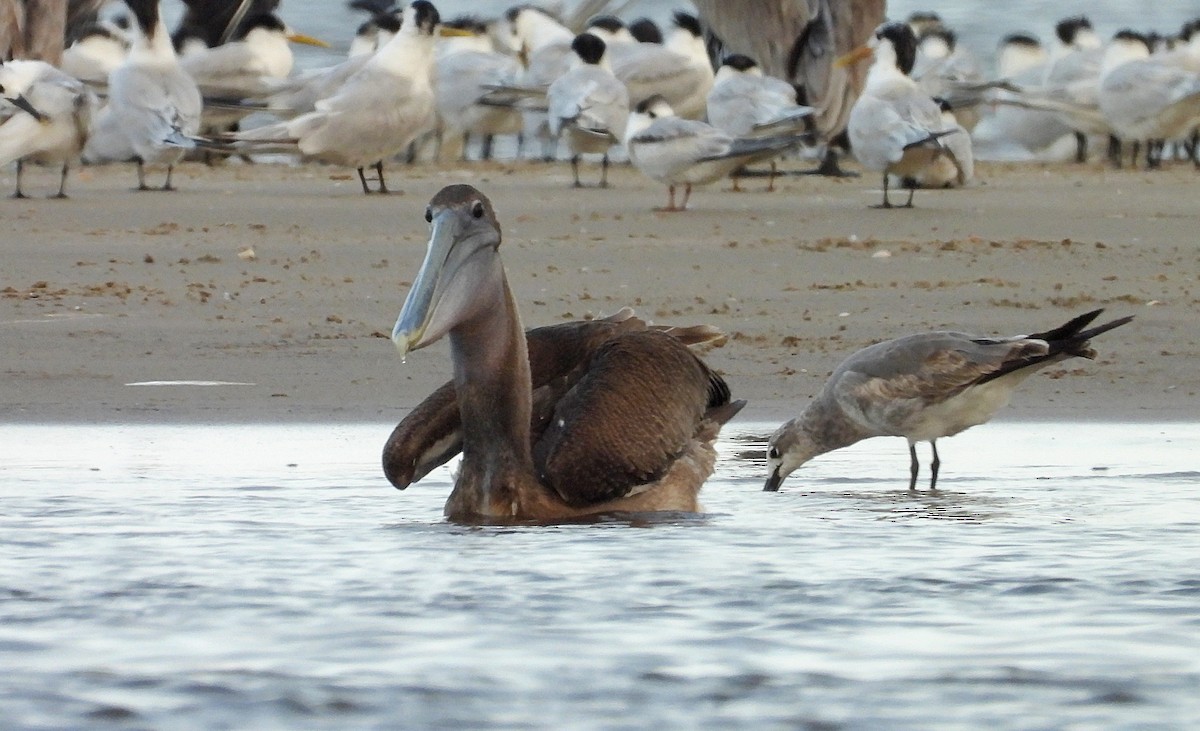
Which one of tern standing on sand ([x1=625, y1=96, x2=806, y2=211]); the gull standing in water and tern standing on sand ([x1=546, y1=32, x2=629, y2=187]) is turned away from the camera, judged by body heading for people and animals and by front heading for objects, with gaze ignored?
tern standing on sand ([x1=546, y1=32, x2=629, y2=187])

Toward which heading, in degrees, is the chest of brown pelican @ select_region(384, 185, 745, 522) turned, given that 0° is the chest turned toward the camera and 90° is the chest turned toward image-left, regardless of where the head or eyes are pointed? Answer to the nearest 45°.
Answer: approximately 45°

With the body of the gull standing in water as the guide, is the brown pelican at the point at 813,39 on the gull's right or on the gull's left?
on the gull's right

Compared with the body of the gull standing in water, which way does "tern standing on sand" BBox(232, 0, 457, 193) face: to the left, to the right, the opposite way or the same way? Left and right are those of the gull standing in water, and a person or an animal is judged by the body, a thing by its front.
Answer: the opposite way

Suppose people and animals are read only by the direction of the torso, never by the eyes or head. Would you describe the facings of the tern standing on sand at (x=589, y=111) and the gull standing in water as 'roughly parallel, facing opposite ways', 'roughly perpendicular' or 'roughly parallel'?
roughly perpendicular

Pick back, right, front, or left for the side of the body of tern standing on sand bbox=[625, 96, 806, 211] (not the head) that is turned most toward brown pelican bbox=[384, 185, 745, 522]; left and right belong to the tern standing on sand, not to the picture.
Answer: left

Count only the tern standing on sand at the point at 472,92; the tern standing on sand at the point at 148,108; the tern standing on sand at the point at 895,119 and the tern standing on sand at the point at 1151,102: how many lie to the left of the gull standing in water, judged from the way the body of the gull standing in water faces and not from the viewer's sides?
0

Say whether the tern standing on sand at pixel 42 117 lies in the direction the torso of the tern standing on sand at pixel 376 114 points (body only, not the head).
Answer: no

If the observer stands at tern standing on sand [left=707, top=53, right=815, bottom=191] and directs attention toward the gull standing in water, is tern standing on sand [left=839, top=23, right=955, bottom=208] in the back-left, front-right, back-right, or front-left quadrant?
front-left

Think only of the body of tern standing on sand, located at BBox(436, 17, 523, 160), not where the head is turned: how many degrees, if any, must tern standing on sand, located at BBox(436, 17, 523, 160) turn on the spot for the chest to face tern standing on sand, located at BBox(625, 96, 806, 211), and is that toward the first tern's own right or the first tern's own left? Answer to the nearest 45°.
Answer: approximately 90° to the first tern's own left

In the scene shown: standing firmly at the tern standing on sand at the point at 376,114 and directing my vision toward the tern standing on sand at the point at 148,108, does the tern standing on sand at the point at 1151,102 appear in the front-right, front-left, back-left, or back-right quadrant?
back-right

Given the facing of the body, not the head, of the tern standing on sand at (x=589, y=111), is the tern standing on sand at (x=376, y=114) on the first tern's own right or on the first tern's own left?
on the first tern's own left

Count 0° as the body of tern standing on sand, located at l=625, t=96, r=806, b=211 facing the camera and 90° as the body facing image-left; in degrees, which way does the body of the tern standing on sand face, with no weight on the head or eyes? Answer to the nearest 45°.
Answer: approximately 90°

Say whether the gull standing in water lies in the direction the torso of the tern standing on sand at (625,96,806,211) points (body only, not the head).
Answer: no

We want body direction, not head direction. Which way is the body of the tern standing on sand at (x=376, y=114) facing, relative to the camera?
to the viewer's right

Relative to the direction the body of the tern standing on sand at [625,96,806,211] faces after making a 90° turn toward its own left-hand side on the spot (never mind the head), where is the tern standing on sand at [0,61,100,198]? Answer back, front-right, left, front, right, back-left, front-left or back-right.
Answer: right

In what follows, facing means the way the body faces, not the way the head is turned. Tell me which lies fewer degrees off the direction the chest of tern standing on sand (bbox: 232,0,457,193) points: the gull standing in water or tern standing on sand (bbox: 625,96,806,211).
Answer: the tern standing on sand (bbox: 625,96,806,211)

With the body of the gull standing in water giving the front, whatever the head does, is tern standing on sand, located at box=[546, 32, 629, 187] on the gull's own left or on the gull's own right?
on the gull's own right

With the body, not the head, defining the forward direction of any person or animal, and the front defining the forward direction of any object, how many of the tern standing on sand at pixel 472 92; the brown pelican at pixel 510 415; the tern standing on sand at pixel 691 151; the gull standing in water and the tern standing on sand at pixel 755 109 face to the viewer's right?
0
